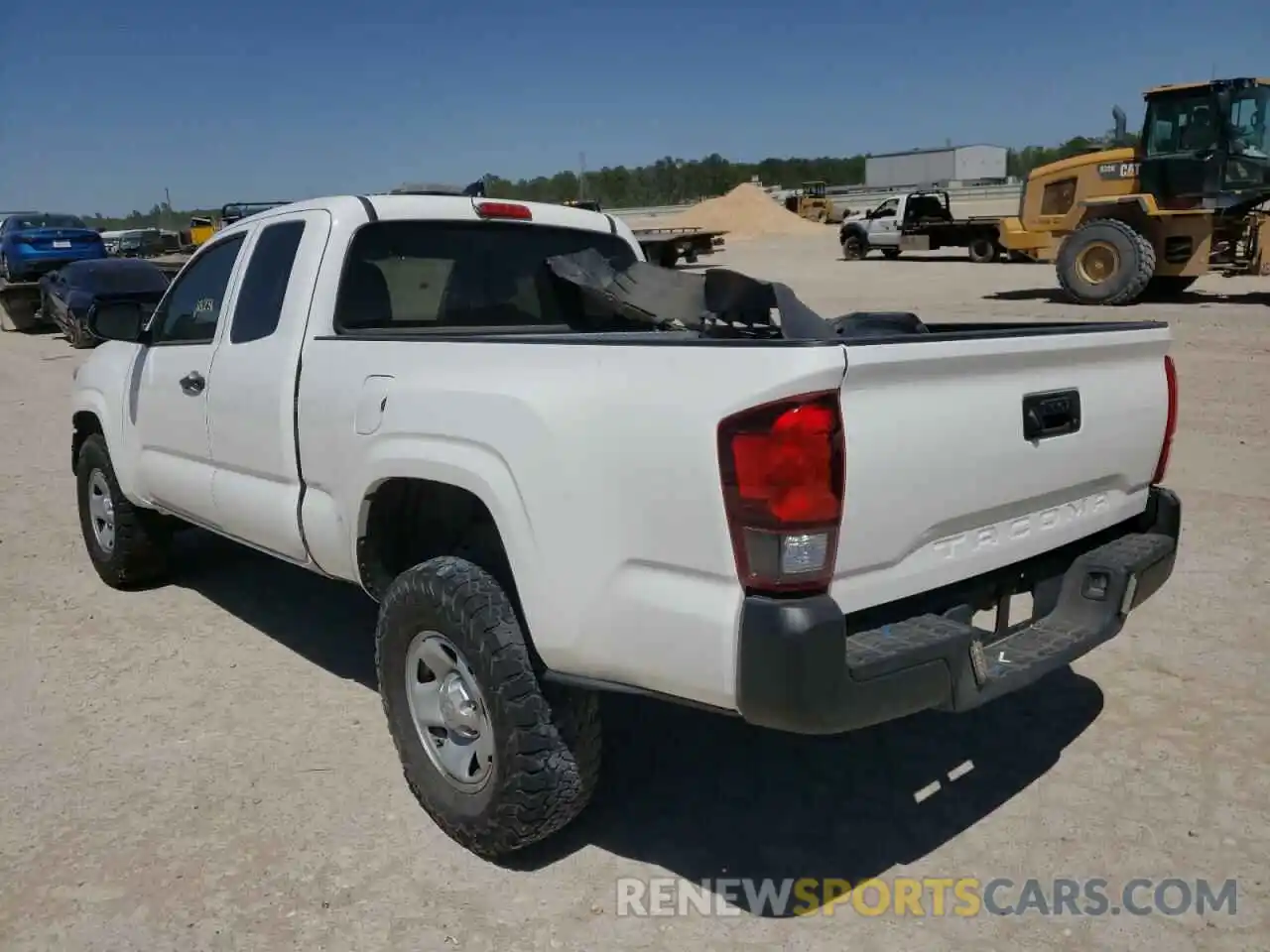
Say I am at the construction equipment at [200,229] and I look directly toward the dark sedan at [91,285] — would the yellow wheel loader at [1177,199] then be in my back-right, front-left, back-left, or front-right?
front-left

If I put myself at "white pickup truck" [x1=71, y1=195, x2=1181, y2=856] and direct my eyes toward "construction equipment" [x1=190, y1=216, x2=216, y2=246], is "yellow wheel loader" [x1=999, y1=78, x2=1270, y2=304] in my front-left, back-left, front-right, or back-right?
front-right

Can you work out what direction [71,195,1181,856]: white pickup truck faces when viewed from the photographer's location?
facing away from the viewer and to the left of the viewer

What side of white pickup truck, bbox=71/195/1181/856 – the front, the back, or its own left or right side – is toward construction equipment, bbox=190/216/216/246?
front

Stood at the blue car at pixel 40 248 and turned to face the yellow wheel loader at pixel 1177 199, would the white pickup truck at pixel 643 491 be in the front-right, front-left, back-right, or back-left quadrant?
front-right

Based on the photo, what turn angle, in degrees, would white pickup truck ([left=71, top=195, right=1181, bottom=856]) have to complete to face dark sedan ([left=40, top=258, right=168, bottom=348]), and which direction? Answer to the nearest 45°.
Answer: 0° — it already faces it

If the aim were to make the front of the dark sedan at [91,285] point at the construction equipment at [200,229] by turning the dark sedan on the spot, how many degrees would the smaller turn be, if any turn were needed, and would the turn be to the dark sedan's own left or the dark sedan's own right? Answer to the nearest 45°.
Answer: approximately 135° to the dark sedan's own right

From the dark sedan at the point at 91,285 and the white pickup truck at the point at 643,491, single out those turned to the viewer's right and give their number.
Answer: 0

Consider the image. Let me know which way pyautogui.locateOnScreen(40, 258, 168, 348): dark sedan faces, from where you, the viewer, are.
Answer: facing the viewer and to the left of the viewer
